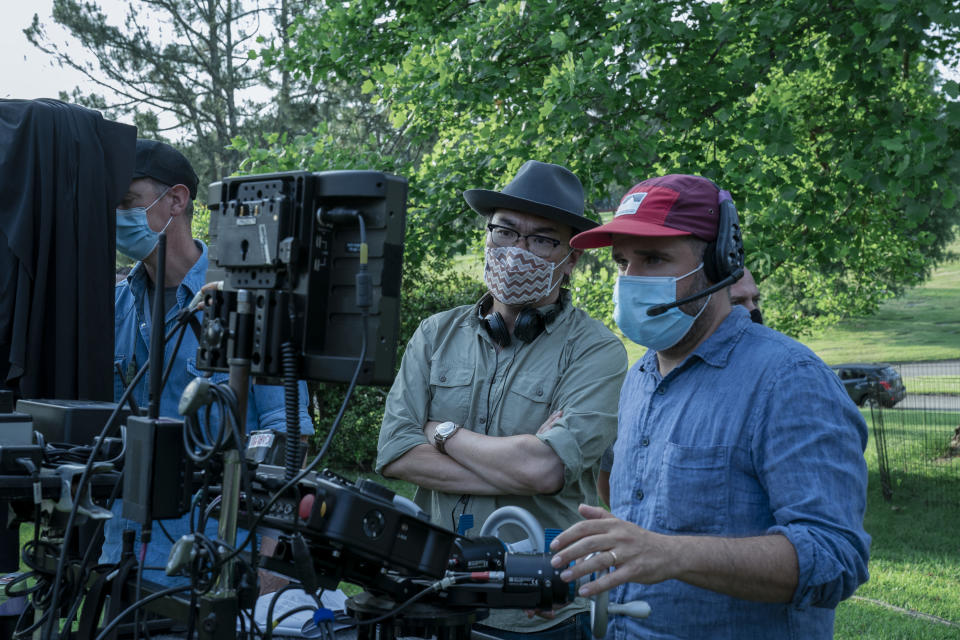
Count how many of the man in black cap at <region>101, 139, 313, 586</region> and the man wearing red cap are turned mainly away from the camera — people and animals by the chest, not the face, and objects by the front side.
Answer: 0

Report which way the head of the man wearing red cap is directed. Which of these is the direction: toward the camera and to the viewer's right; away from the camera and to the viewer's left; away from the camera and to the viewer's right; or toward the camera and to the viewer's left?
toward the camera and to the viewer's left

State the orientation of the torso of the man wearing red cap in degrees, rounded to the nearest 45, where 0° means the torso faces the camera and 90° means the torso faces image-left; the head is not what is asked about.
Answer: approximately 45°

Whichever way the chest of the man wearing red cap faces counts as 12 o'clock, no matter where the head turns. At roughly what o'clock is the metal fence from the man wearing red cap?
The metal fence is roughly at 5 o'clock from the man wearing red cap.

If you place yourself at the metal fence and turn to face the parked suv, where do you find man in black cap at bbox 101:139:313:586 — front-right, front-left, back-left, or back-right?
back-left

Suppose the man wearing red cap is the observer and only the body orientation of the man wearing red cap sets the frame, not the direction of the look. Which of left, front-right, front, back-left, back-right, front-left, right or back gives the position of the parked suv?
back-right
